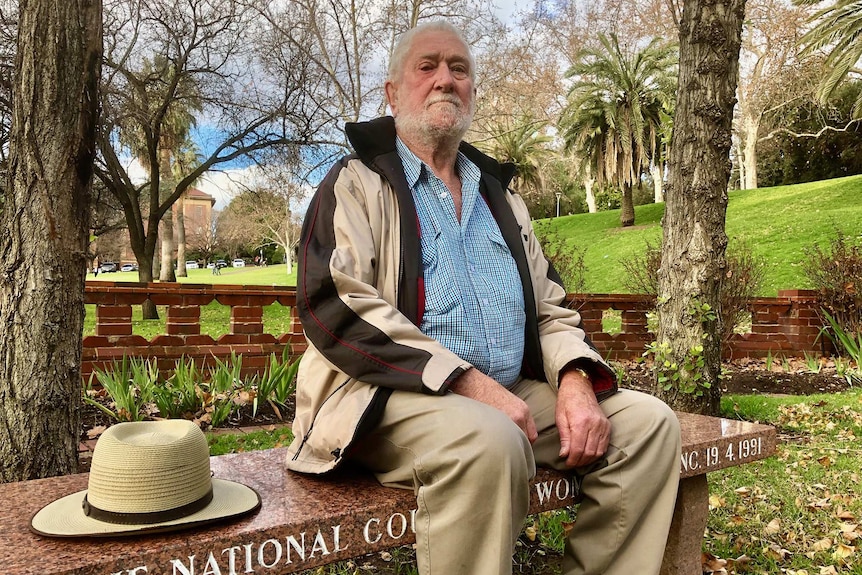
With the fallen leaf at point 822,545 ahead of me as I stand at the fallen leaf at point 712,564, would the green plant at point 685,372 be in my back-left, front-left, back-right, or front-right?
front-left

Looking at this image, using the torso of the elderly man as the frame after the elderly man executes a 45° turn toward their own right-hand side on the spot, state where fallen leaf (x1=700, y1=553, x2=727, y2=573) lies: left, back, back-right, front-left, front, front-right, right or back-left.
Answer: back-left

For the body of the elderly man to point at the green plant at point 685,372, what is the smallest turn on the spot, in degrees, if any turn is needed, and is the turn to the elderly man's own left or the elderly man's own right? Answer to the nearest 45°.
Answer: approximately 90° to the elderly man's own left

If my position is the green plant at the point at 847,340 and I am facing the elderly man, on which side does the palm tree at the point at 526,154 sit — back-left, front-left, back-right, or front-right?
back-right

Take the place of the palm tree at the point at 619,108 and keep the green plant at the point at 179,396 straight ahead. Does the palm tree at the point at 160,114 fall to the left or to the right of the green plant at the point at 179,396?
right

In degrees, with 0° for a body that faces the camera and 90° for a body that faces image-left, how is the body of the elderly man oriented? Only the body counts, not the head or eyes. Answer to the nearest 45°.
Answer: approximately 315°

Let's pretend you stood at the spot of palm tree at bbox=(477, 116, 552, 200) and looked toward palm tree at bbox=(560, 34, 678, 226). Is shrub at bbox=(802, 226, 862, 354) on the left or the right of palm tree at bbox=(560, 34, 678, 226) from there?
right

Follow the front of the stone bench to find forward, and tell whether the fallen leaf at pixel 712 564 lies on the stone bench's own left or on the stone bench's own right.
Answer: on the stone bench's own left

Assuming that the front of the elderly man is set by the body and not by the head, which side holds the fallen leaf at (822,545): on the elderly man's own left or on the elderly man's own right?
on the elderly man's own left

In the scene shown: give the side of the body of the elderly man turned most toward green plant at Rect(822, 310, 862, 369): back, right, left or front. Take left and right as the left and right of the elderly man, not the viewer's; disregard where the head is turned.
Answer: left

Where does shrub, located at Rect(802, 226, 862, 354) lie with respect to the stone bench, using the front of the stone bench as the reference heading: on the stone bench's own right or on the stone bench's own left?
on the stone bench's own left

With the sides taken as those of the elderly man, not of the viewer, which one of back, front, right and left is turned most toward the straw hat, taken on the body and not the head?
right

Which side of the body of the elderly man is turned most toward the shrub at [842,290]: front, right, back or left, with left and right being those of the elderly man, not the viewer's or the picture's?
left

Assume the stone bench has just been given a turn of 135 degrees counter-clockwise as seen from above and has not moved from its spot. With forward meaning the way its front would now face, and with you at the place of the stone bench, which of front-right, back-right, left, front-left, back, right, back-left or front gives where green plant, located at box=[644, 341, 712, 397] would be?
front-right

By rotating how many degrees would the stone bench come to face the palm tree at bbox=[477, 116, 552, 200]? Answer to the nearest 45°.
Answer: approximately 135° to its left

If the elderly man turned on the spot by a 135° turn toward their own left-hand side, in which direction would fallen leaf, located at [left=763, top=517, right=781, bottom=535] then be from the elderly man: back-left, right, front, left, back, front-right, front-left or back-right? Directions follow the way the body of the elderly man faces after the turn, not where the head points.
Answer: front-right

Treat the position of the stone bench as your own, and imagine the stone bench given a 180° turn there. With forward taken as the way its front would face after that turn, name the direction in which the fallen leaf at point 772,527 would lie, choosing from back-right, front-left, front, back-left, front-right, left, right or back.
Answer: right
